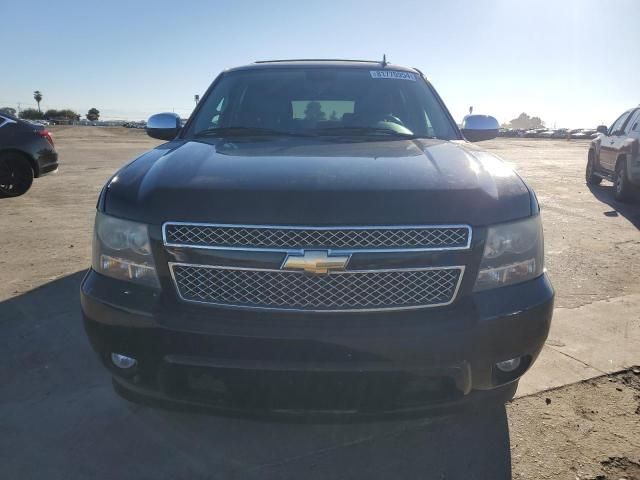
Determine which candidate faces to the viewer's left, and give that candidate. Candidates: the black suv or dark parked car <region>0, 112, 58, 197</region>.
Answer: the dark parked car

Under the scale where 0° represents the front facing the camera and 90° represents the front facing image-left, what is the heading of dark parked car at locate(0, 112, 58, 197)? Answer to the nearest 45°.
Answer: approximately 90°

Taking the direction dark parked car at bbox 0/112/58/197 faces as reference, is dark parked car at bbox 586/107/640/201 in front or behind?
behind

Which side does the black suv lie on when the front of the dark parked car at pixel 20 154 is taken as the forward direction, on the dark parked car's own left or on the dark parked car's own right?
on the dark parked car's own left

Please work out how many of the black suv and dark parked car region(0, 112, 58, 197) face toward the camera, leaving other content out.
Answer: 1

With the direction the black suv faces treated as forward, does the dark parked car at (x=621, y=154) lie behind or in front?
behind

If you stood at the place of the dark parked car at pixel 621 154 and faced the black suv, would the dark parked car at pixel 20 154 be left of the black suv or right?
right

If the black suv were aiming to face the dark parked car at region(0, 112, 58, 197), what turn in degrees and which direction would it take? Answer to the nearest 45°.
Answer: approximately 135° to its right

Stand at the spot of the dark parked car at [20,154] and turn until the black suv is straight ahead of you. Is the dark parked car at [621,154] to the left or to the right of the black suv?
left

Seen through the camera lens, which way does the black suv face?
facing the viewer
